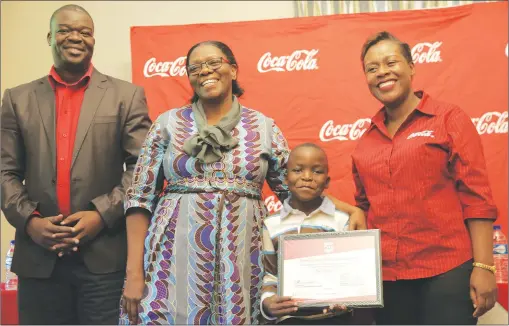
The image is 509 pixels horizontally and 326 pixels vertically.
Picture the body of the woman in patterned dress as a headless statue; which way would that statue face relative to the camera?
toward the camera

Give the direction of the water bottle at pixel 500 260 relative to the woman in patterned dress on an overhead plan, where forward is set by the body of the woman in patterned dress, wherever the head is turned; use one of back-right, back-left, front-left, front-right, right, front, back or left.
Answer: back-left

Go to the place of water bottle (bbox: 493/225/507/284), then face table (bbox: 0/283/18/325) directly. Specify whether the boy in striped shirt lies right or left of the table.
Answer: left

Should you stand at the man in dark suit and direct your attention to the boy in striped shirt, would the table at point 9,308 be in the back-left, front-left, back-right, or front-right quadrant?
back-left

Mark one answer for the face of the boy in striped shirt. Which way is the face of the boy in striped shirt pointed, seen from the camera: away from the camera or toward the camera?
toward the camera

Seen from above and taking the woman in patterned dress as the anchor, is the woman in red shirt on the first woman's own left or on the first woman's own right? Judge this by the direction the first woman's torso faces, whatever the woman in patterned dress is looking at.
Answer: on the first woman's own left

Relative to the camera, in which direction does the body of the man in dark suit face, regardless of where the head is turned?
toward the camera

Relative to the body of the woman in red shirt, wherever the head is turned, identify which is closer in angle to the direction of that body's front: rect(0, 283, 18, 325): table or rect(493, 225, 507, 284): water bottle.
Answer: the table

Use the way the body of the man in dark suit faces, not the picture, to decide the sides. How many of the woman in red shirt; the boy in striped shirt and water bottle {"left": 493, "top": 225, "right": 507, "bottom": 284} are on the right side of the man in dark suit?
0

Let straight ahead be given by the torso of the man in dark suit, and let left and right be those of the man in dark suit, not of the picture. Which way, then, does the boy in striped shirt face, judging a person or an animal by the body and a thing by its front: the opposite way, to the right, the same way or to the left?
the same way

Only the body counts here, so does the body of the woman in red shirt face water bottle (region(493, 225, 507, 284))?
no

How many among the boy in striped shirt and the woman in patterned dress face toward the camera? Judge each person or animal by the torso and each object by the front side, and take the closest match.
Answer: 2

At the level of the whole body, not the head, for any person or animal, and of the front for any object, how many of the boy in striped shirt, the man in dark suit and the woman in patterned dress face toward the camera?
3

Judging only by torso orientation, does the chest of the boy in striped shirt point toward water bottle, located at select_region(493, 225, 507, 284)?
no
